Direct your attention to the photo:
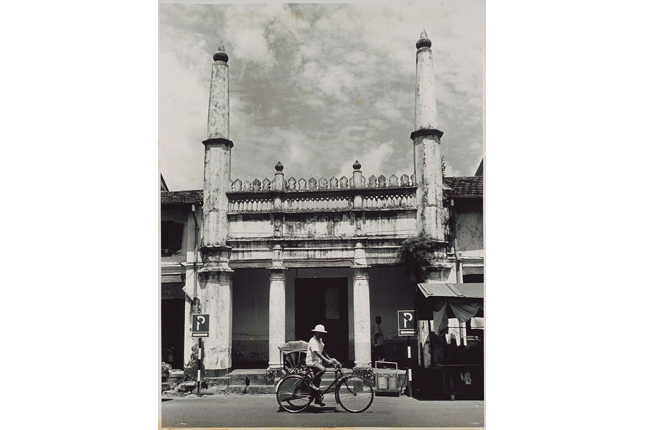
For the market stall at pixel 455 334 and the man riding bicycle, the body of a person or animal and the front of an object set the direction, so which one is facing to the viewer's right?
the man riding bicycle

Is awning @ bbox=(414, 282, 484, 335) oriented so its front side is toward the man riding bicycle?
no

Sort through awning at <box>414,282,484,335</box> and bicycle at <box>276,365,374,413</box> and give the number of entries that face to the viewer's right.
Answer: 1

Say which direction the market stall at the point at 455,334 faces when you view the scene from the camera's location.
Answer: facing the viewer

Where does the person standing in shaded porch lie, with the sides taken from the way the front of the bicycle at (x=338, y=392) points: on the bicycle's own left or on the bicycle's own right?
on the bicycle's own left

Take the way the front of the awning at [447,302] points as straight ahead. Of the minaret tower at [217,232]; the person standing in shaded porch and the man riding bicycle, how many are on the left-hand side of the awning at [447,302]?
0

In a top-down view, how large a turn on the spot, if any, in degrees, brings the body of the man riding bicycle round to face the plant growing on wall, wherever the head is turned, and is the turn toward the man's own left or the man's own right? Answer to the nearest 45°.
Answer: approximately 45° to the man's own left

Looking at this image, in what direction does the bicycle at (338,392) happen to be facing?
to the viewer's right

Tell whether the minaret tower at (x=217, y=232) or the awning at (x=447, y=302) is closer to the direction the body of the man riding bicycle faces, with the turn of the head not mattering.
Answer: the awning

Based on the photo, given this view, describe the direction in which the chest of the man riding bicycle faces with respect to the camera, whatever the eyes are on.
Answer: to the viewer's right

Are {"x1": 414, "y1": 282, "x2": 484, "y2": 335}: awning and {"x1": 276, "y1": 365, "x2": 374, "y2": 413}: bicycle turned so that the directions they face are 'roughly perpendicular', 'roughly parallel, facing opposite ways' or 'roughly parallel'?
roughly perpendicular
